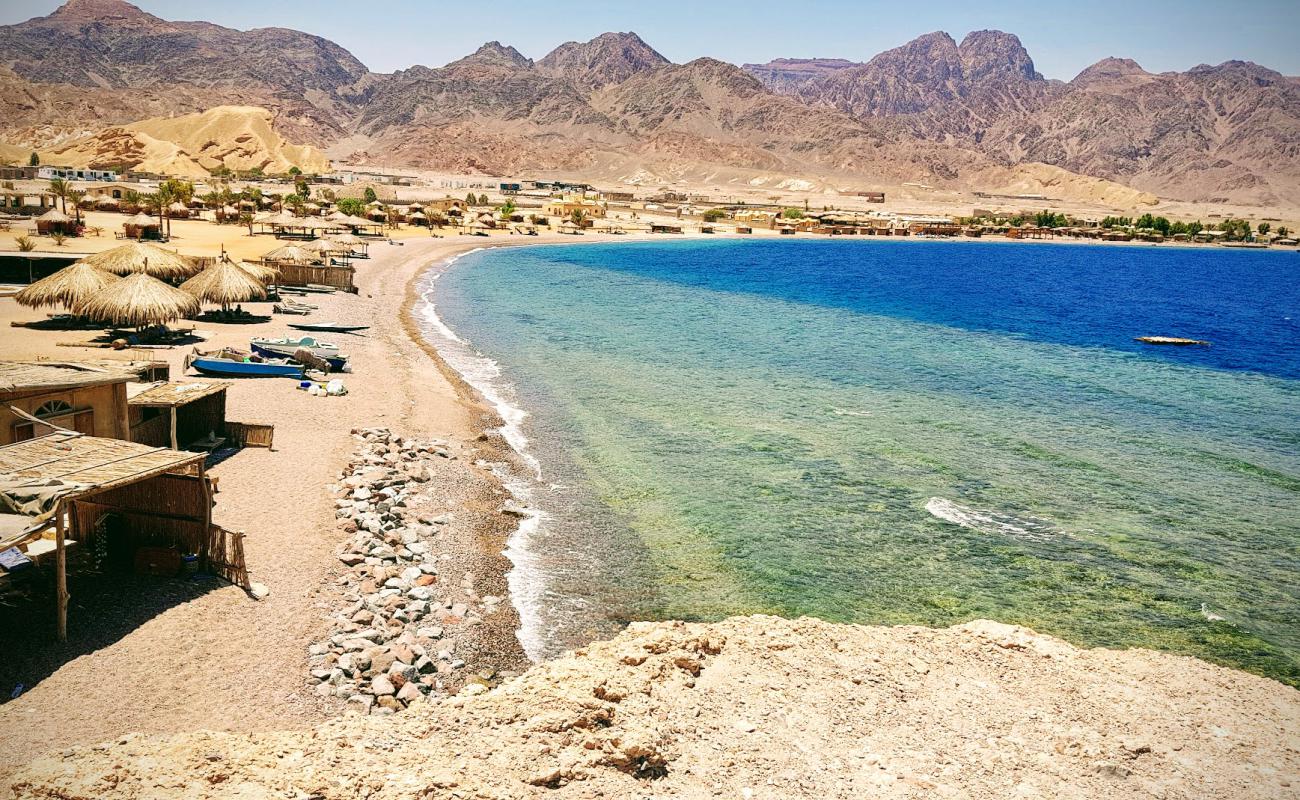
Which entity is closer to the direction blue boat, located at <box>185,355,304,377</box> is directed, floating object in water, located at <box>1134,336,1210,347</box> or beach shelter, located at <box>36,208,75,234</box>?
the beach shelter

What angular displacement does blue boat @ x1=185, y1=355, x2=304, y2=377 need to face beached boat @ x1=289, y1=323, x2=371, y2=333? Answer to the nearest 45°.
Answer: approximately 90° to its right

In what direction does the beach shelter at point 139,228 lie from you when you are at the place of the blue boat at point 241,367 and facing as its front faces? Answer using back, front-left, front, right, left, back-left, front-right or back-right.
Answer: right

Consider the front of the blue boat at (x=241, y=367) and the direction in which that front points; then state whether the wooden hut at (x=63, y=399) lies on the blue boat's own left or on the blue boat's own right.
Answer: on the blue boat's own left

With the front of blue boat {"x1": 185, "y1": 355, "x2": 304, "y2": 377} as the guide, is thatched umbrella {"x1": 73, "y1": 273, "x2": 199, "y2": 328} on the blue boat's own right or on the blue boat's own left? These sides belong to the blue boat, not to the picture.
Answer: on the blue boat's own right

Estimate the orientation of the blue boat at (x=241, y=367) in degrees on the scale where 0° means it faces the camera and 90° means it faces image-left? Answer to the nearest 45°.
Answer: approximately 90°

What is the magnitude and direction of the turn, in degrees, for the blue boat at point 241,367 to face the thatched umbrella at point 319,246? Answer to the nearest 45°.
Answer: approximately 90° to its right

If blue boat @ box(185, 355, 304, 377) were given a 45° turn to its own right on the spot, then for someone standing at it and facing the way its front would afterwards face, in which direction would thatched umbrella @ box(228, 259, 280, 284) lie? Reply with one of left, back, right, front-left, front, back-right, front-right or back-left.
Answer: front-right

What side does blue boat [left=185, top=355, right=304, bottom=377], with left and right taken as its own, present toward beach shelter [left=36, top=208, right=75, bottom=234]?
right

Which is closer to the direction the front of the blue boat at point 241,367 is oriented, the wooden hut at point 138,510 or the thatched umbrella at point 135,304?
the thatched umbrella

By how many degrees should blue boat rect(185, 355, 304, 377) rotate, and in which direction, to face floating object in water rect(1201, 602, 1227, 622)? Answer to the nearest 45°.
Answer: approximately 135° to its left

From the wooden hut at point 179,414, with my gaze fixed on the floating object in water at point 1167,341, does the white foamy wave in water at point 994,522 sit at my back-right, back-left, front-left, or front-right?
front-right

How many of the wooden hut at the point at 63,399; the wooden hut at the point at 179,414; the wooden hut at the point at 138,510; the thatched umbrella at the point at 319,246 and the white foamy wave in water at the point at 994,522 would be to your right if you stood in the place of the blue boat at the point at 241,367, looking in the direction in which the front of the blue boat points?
1

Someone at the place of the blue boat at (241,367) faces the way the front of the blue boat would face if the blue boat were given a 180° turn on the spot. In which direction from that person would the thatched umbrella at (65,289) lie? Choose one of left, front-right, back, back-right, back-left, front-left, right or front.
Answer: back-left

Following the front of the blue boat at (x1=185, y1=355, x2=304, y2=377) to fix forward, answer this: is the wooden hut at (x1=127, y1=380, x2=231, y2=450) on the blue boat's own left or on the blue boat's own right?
on the blue boat's own left
